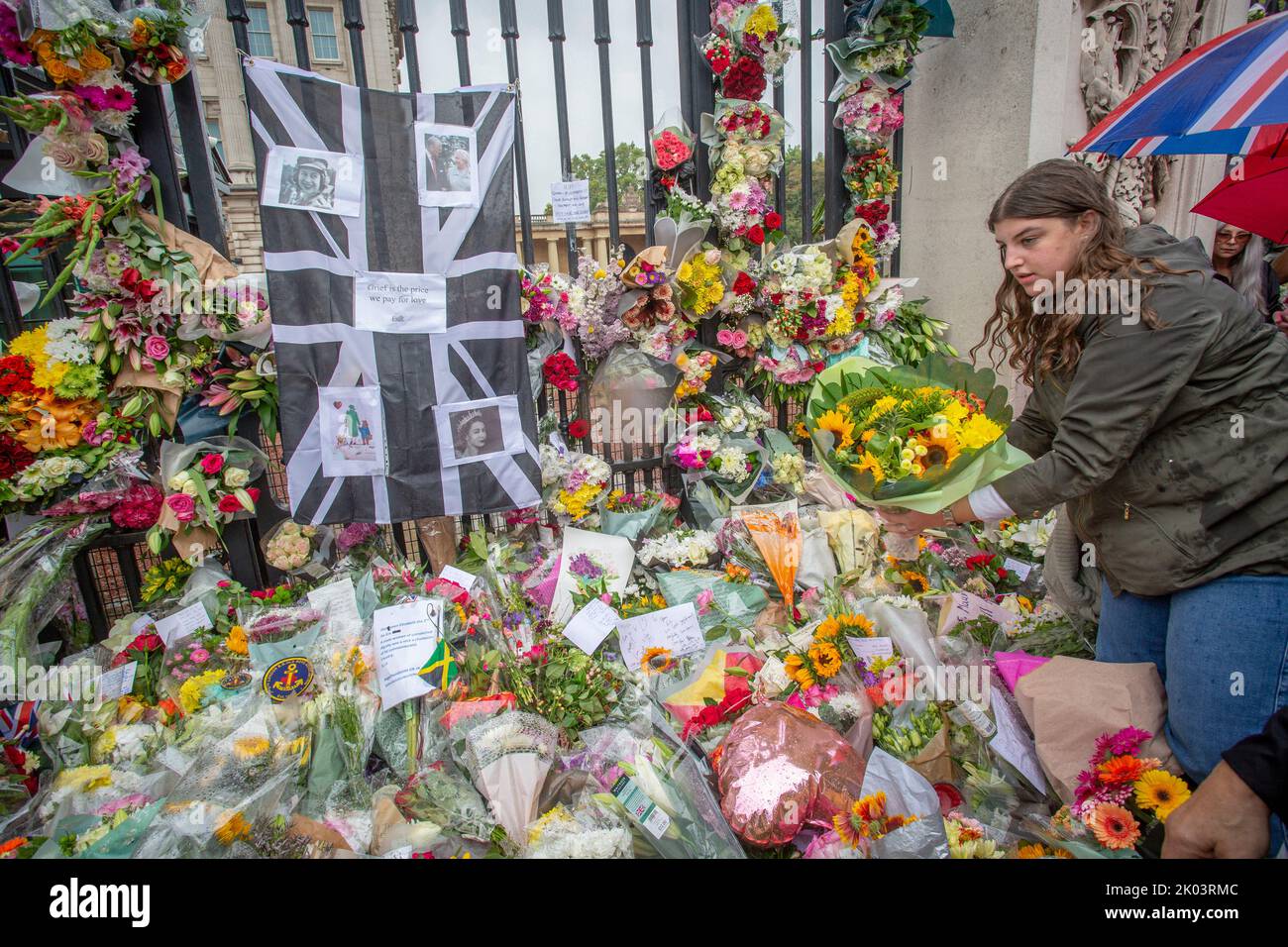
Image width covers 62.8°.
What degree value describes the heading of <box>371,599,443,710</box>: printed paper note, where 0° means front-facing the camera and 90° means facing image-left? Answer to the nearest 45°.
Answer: approximately 0°

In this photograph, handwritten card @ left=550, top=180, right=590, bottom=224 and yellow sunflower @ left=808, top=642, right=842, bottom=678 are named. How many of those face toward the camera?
2

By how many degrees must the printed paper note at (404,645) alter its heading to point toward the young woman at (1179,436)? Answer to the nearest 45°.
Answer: approximately 45° to its left

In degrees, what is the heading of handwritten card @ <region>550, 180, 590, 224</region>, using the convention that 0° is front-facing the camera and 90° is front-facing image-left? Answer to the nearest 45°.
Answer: approximately 0°

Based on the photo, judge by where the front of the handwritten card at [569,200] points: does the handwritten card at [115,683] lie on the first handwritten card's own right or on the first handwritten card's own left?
on the first handwritten card's own right

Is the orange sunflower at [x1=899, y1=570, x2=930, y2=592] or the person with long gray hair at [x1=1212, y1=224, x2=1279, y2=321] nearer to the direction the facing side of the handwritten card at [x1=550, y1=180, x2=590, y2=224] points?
the orange sunflower

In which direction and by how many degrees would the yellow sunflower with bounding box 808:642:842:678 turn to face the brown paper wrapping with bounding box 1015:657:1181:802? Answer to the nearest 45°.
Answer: approximately 45° to its left
